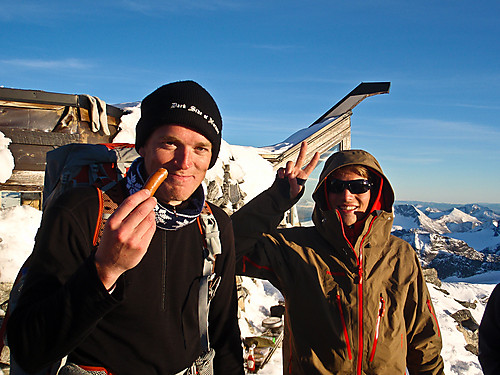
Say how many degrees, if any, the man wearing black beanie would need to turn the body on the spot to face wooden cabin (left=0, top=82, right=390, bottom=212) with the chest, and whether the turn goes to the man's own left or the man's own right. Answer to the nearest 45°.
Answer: approximately 180°

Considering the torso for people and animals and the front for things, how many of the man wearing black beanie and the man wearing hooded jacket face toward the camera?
2

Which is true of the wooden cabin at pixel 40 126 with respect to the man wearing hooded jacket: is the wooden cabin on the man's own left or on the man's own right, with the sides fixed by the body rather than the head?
on the man's own right

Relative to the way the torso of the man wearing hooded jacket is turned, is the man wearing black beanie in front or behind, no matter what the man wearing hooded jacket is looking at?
in front

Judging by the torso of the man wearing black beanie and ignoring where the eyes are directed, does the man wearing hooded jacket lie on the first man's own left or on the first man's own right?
on the first man's own left

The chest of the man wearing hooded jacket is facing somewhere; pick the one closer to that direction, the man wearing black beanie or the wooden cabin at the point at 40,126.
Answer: the man wearing black beanie

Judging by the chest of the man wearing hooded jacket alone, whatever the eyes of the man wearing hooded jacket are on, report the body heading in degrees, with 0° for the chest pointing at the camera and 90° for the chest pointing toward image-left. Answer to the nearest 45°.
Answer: approximately 0°
